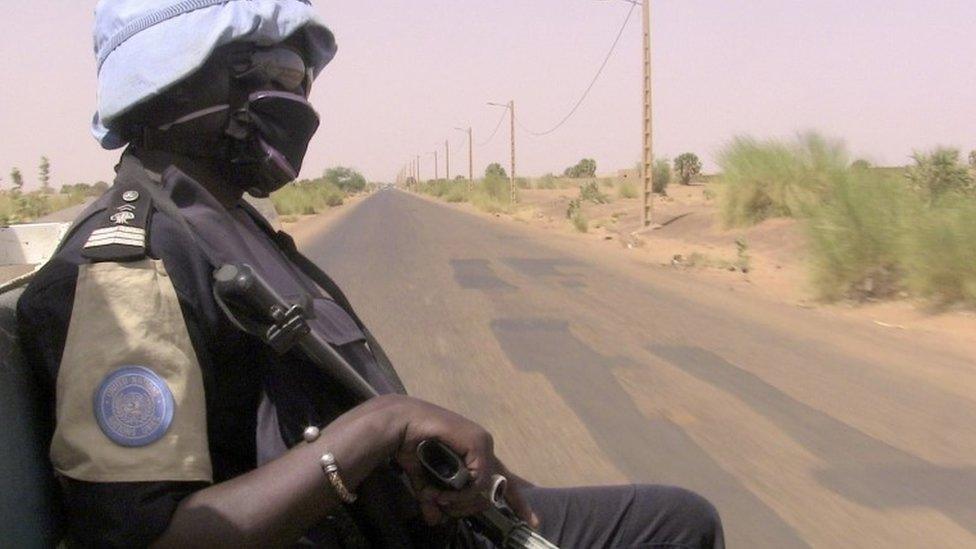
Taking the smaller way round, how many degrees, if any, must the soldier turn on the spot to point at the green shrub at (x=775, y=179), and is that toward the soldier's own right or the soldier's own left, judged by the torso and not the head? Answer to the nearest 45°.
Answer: approximately 45° to the soldier's own left

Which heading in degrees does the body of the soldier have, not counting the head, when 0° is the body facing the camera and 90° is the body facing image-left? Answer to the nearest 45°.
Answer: approximately 270°

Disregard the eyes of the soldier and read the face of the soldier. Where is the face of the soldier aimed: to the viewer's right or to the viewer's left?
to the viewer's right

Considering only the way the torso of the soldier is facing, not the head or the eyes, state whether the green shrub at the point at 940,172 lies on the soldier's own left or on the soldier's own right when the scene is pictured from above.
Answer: on the soldier's own left

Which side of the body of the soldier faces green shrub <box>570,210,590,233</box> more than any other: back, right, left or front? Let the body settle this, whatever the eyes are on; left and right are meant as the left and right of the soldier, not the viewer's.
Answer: left

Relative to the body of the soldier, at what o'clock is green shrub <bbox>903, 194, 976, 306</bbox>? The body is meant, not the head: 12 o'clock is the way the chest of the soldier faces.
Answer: The green shrub is roughly at 10 o'clock from the soldier.

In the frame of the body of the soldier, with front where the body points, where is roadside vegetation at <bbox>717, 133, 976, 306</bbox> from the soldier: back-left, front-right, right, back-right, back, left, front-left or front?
front-left

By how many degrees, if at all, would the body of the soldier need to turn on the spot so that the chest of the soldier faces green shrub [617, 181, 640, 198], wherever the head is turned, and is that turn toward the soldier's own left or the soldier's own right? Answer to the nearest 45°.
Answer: approximately 90° to the soldier's own left

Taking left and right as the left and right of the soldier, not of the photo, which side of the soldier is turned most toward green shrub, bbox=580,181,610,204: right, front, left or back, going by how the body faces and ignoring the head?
left

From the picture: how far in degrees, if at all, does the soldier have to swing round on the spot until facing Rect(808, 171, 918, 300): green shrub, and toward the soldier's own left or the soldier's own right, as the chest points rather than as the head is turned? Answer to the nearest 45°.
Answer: approximately 45° to the soldier's own left
